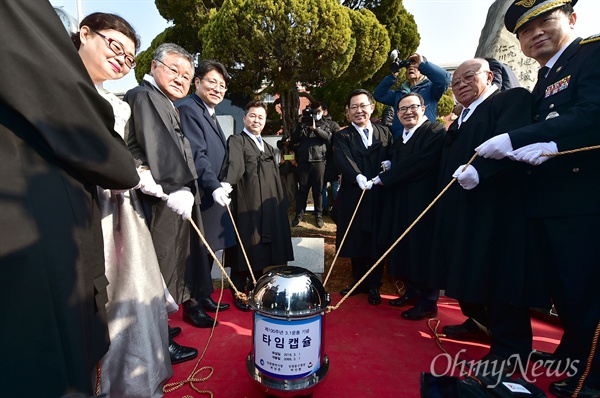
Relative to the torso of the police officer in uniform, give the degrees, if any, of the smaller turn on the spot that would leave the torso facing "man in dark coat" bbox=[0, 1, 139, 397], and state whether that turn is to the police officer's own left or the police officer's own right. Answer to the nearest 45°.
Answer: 0° — they already face them

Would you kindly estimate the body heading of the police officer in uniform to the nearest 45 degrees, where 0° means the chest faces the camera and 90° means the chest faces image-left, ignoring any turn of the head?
approximately 45°

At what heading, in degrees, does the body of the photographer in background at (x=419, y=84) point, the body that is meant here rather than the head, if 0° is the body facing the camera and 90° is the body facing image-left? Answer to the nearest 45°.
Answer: approximately 45°

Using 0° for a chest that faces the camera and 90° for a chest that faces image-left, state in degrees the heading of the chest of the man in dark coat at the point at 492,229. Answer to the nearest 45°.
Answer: approximately 45°

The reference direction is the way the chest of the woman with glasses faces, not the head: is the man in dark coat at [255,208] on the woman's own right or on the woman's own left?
on the woman's own left

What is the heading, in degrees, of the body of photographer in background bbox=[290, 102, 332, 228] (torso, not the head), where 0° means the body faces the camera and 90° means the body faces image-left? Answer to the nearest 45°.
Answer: approximately 0°

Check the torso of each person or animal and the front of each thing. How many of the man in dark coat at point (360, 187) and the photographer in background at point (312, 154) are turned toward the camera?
2

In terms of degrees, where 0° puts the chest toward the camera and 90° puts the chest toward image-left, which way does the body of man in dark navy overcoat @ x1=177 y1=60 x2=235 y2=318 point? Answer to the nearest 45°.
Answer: approximately 315°
